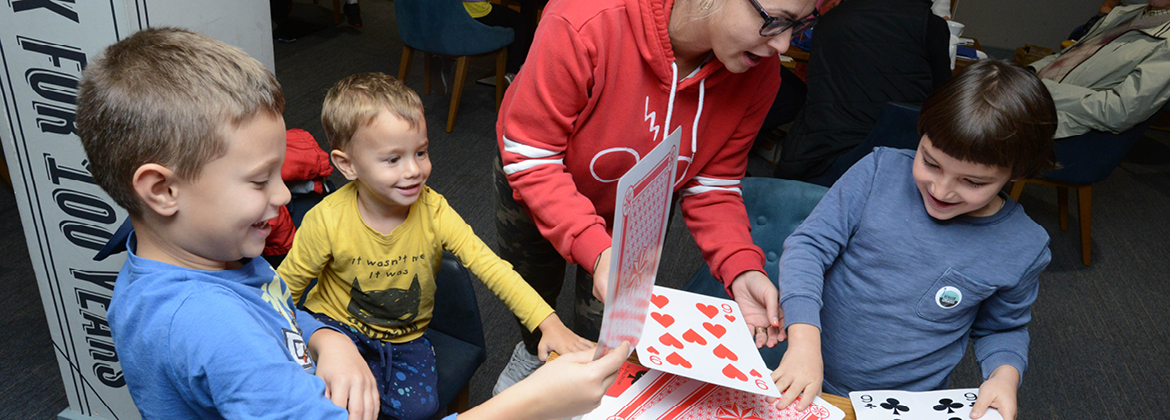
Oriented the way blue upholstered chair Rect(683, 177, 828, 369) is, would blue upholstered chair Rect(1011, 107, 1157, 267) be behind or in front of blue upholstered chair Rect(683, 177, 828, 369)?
behind

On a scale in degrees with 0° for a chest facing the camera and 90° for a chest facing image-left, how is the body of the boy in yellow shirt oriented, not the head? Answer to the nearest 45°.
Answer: approximately 315°

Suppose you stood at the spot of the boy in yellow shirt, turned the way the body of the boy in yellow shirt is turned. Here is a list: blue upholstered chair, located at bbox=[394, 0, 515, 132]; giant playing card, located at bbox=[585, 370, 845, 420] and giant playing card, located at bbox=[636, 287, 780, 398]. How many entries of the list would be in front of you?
2

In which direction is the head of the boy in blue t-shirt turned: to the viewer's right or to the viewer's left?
to the viewer's right

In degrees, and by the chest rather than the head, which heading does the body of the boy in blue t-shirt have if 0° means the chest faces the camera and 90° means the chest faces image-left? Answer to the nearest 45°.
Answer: approximately 270°
